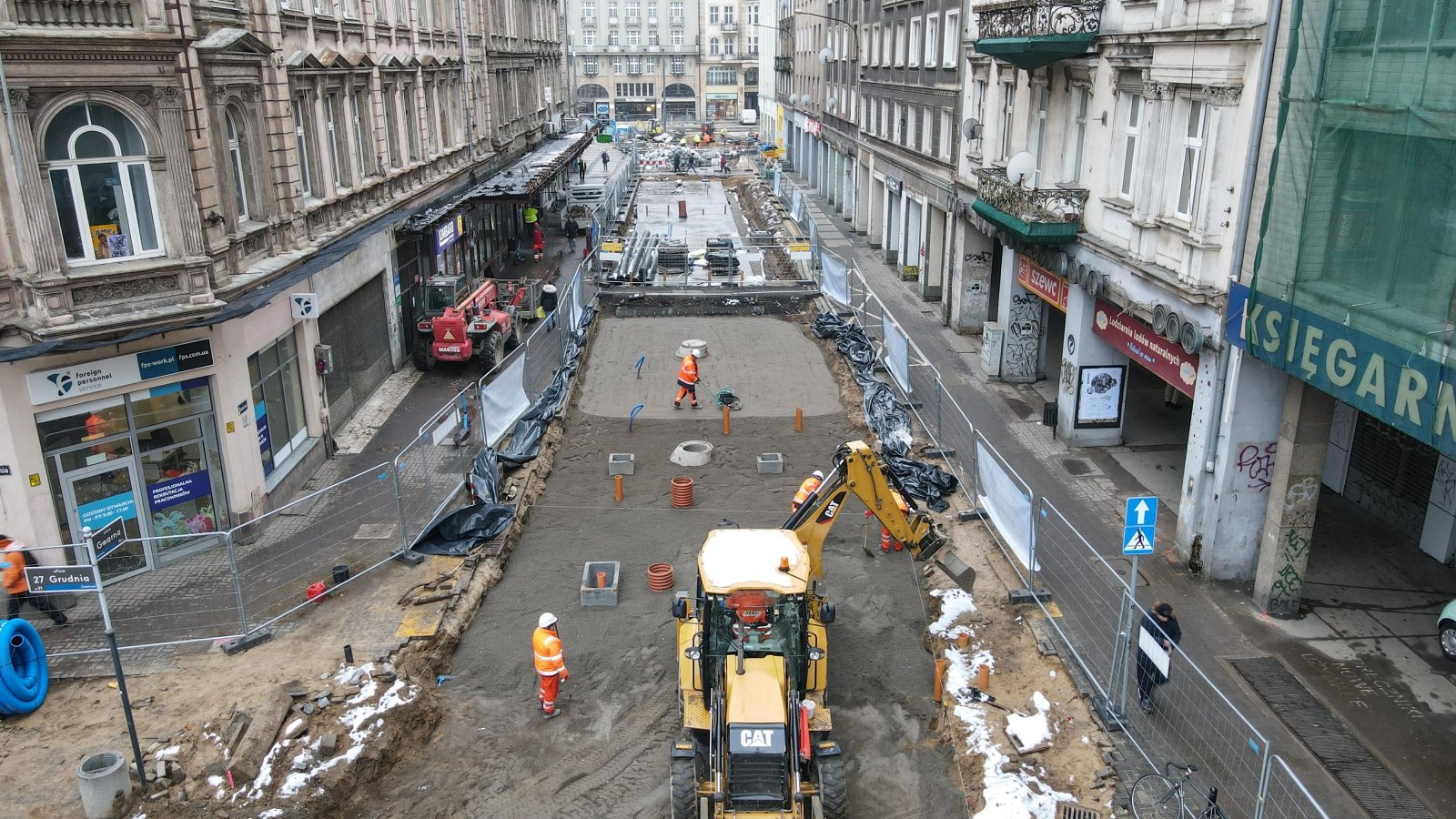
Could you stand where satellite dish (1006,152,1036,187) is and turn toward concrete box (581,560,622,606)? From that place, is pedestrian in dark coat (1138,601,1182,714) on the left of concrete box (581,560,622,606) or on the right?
left

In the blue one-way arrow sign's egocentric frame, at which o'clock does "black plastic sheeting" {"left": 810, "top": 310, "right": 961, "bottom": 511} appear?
The black plastic sheeting is roughly at 5 o'clock from the blue one-way arrow sign.

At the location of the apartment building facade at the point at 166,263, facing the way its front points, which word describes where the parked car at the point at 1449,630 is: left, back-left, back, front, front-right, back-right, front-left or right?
front

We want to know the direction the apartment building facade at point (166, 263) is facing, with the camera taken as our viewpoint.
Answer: facing the viewer and to the right of the viewer

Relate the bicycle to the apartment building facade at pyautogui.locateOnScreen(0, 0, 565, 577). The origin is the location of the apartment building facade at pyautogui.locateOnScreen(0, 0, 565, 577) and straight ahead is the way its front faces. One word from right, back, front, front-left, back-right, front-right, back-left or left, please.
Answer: front

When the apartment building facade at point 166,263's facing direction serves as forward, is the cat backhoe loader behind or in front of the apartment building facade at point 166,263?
in front

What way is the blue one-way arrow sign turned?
toward the camera

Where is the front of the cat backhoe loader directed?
toward the camera

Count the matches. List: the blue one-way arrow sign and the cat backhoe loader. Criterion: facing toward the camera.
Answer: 2

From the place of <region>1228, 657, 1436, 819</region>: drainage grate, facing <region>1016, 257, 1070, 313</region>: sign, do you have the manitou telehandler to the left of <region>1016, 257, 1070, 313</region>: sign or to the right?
left

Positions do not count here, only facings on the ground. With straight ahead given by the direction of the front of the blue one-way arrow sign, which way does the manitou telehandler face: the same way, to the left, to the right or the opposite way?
the opposite way

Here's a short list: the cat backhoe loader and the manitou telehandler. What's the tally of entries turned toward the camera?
1

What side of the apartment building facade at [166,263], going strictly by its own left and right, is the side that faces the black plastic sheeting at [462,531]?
front

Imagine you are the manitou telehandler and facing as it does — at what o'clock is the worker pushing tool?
The worker pushing tool is roughly at 3 o'clock from the manitou telehandler.

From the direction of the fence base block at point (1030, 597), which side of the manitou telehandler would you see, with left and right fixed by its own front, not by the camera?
right

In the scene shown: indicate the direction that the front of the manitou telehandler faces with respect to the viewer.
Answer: facing away from the viewer and to the right of the viewer
